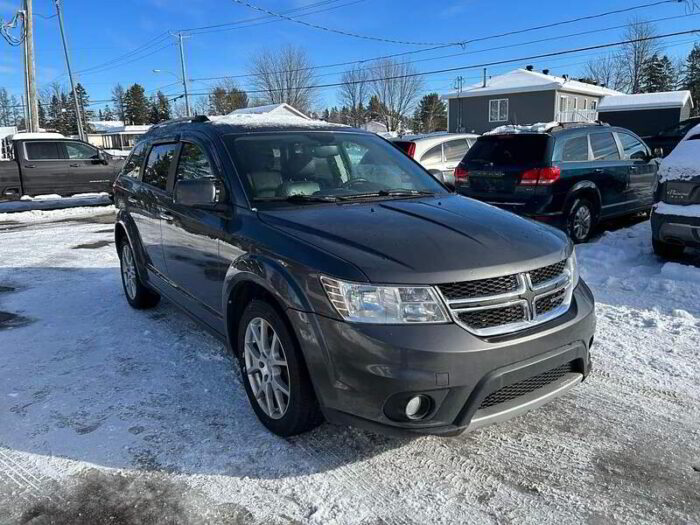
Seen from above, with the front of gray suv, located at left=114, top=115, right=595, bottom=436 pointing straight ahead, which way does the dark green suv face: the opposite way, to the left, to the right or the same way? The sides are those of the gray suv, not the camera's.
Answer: to the left

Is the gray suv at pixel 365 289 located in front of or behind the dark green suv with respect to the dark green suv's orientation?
behind

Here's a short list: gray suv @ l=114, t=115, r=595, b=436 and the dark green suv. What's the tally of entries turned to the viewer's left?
0

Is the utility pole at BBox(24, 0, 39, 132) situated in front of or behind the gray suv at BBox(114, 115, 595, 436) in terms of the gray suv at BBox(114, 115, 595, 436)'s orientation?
behind

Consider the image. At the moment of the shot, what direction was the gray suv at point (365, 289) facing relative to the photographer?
facing the viewer and to the right of the viewer

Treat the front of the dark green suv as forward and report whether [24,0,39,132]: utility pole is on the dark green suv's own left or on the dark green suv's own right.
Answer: on the dark green suv's own left

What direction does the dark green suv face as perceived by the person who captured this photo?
facing away from the viewer and to the right of the viewer
